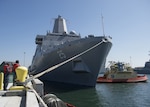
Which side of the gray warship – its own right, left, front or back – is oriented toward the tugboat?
left
